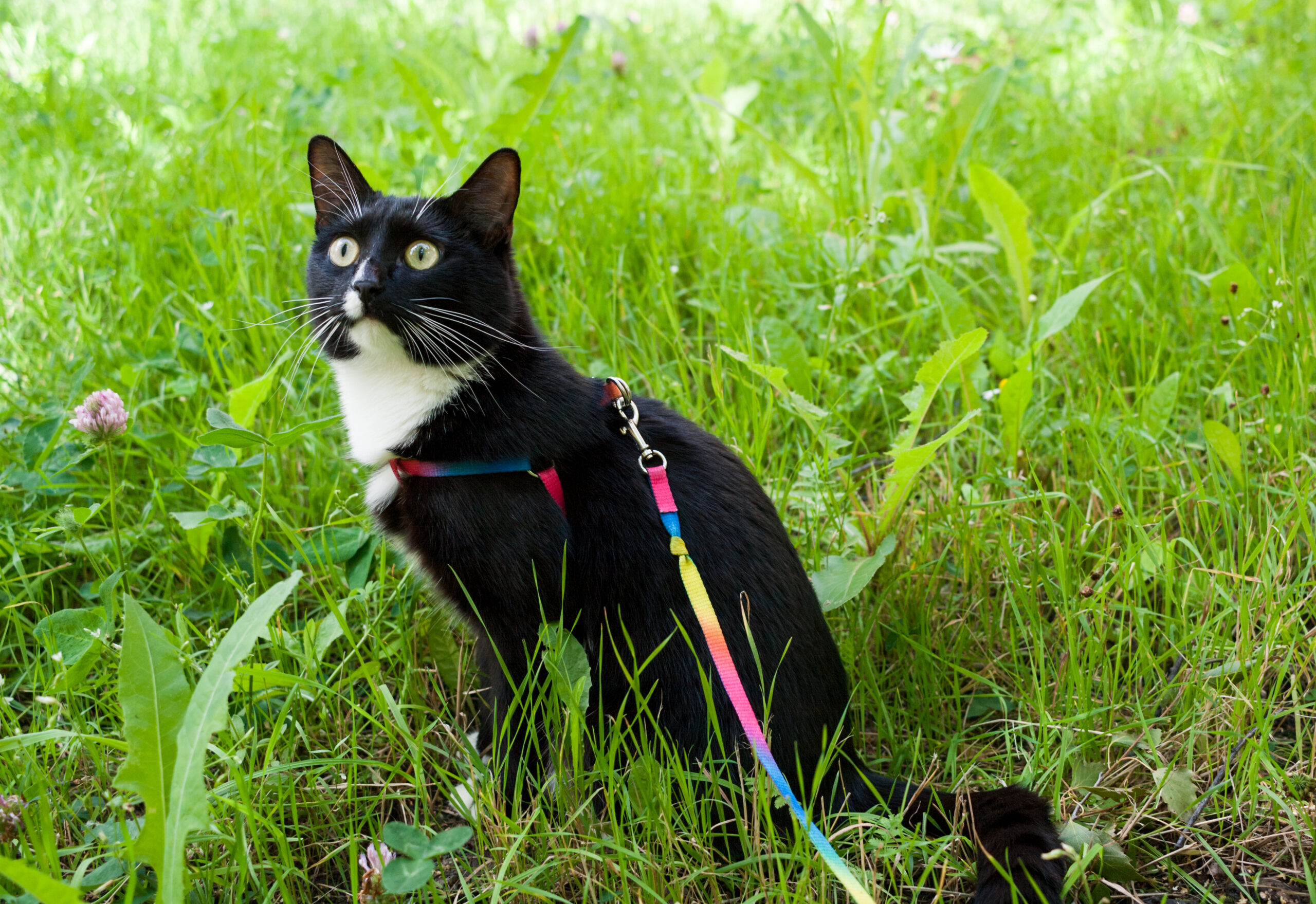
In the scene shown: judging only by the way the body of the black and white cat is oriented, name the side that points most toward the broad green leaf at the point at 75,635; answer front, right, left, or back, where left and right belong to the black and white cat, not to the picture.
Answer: front

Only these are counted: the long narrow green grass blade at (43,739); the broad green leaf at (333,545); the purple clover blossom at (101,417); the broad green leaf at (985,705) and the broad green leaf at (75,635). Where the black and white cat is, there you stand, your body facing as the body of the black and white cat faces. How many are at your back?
1

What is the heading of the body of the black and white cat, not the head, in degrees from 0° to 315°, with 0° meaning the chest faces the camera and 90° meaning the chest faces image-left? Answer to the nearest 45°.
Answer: approximately 90°

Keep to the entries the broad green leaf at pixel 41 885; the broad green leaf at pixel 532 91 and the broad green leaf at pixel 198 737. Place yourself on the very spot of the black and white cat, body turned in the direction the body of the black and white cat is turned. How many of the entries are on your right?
1

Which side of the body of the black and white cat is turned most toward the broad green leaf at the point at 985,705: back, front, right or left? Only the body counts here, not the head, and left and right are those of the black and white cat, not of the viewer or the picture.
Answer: back

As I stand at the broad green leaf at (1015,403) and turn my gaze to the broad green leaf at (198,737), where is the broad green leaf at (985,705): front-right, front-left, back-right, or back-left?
front-left

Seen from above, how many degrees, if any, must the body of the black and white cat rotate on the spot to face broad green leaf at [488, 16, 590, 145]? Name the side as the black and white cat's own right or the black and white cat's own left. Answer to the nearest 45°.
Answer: approximately 90° to the black and white cat's own right

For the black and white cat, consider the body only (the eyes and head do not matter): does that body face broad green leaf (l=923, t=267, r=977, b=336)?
no

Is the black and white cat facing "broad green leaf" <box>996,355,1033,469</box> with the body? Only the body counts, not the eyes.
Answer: no

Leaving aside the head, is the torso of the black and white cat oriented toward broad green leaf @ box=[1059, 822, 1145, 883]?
no

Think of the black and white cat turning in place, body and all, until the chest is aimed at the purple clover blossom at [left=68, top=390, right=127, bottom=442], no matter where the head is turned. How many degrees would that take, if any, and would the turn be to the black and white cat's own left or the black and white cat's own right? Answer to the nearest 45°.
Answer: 0° — it already faces it

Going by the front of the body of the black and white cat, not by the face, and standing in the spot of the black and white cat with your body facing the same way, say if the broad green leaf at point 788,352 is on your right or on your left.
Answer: on your right

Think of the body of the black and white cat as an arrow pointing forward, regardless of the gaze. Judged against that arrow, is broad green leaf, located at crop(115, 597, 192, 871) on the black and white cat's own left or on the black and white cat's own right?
on the black and white cat's own left
